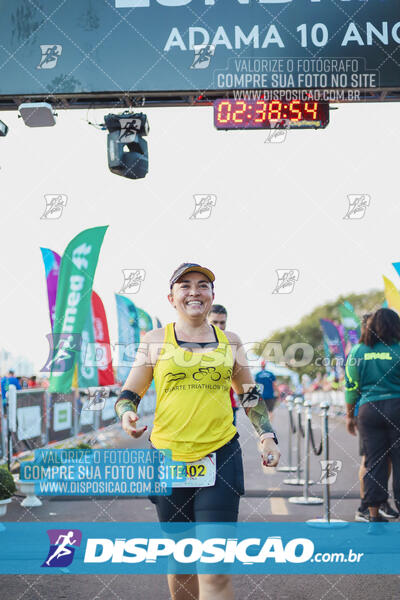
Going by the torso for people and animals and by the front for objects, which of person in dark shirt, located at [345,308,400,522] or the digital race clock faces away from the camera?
the person in dark shirt

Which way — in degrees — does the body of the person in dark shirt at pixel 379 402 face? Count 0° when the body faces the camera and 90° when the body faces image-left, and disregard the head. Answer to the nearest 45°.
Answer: approximately 180°

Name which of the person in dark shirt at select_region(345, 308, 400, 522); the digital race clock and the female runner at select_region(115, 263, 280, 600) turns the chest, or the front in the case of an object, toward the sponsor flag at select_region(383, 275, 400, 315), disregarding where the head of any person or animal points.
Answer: the person in dark shirt

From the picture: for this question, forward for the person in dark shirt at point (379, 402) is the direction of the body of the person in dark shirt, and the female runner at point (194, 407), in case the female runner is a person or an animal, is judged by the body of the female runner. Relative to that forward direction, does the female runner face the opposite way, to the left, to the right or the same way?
the opposite way

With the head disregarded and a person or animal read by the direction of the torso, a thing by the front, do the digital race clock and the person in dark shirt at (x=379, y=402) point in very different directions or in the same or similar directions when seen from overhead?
very different directions

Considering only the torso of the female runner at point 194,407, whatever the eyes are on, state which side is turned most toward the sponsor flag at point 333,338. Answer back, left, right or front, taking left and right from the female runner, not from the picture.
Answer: back

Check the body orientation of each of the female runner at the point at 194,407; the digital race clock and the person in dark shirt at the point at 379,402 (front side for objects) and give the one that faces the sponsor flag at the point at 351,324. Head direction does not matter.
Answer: the person in dark shirt

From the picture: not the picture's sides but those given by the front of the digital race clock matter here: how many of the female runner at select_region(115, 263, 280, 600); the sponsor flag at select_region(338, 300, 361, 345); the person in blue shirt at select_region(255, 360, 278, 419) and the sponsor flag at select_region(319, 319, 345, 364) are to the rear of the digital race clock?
3

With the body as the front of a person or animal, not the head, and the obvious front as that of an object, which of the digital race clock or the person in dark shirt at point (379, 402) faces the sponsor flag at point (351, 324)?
the person in dark shirt

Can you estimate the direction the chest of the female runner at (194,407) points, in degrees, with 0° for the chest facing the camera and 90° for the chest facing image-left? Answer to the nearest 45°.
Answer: approximately 0°

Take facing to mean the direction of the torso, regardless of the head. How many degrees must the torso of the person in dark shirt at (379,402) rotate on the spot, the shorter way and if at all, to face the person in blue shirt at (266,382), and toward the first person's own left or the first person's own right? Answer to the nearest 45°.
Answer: approximately 45° to the first person's own left

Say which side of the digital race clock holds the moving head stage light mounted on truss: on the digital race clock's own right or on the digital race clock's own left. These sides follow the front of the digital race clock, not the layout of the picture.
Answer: on the digital race clock's own right
